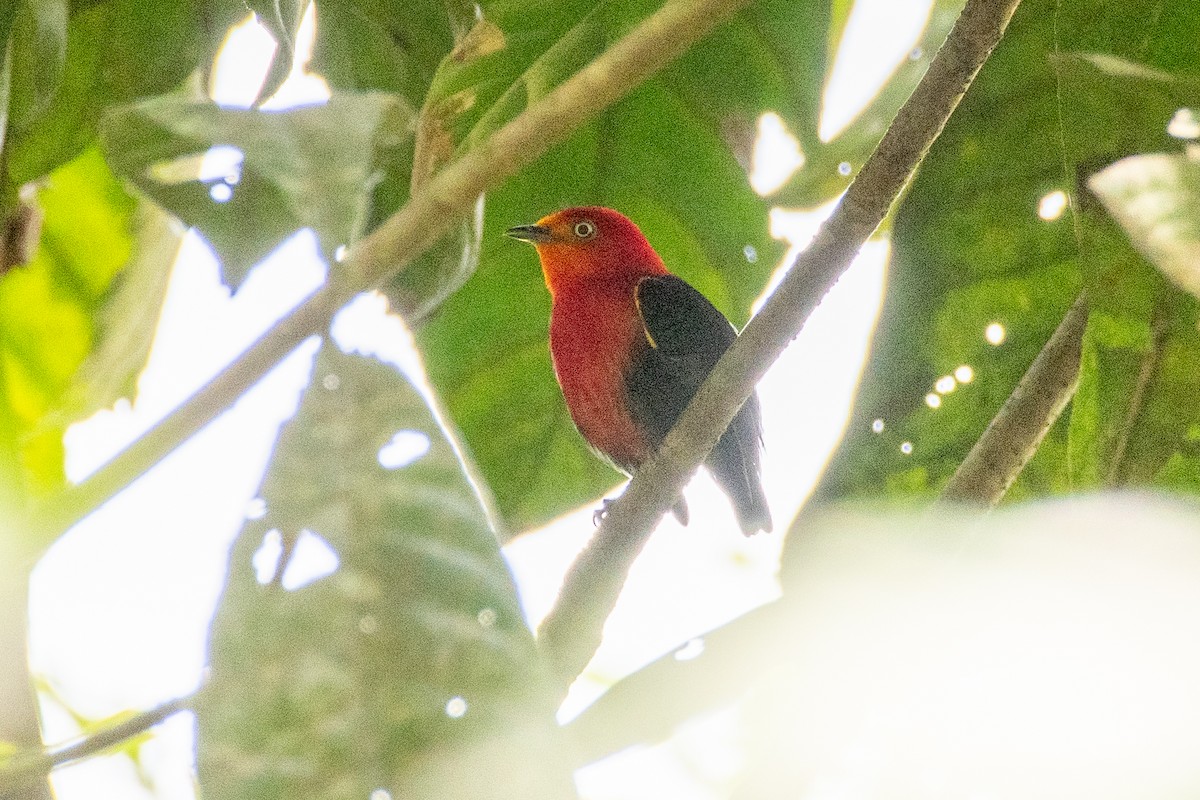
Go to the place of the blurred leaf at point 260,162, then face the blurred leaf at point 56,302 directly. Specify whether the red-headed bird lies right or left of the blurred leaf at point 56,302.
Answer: right

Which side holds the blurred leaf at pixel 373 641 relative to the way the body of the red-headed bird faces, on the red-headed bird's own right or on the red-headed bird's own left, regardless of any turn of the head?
on the red-headed bird's own left

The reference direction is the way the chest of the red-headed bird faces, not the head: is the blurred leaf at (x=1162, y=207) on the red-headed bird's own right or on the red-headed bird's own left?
on the red-headed bird's own left

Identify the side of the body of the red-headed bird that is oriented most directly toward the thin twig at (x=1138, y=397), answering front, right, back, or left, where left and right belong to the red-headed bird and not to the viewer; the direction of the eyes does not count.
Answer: back

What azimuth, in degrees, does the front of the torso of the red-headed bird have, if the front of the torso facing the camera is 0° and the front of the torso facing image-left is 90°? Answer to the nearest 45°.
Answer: approximately 90°

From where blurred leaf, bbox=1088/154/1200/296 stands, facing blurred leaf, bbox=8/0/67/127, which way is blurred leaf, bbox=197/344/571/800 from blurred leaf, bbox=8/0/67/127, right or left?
left
